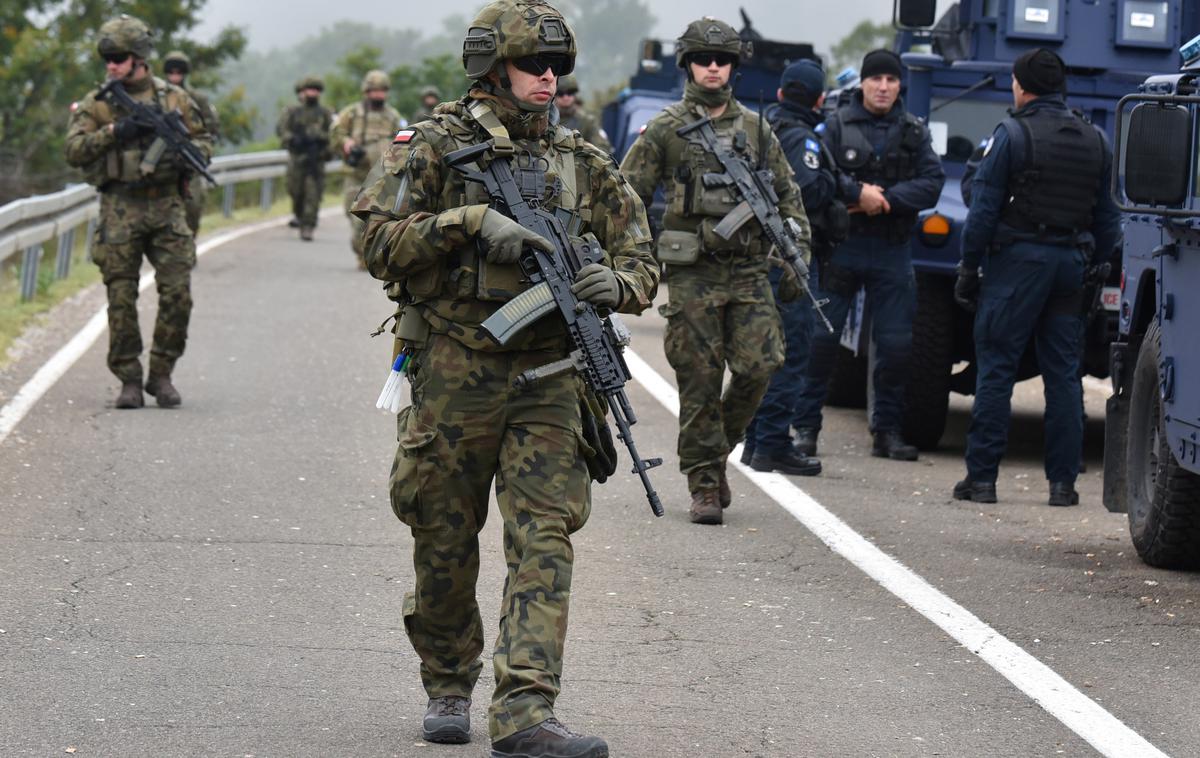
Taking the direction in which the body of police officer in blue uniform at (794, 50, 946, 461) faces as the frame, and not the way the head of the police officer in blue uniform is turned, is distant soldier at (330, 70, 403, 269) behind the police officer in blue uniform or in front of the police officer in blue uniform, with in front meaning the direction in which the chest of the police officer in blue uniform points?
behind

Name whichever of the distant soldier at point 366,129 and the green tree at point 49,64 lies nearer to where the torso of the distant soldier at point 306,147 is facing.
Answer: the distant soldier

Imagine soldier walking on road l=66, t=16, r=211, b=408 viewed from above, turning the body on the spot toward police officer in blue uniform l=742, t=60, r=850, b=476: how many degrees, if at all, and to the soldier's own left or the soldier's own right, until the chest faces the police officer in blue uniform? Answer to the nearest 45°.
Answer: approximately 45° to the soldier's own left

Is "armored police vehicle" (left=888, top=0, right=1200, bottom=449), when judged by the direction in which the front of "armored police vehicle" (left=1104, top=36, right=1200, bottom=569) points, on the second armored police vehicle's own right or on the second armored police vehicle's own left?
on the second armored police vehicle's own right

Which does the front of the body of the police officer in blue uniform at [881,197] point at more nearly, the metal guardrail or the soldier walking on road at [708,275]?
the soldier walking on road

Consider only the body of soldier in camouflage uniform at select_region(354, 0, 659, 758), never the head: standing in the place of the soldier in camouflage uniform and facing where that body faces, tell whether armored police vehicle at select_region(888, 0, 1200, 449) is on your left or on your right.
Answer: on your left

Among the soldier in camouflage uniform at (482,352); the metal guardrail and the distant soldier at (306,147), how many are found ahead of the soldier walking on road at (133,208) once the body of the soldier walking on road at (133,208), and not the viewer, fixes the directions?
1

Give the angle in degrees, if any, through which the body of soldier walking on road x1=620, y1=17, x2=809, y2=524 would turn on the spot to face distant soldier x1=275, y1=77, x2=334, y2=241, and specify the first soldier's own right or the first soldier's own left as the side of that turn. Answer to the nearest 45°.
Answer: approximately 180°

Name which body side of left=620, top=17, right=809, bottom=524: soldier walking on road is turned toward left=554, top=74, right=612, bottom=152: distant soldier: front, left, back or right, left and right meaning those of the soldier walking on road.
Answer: back
